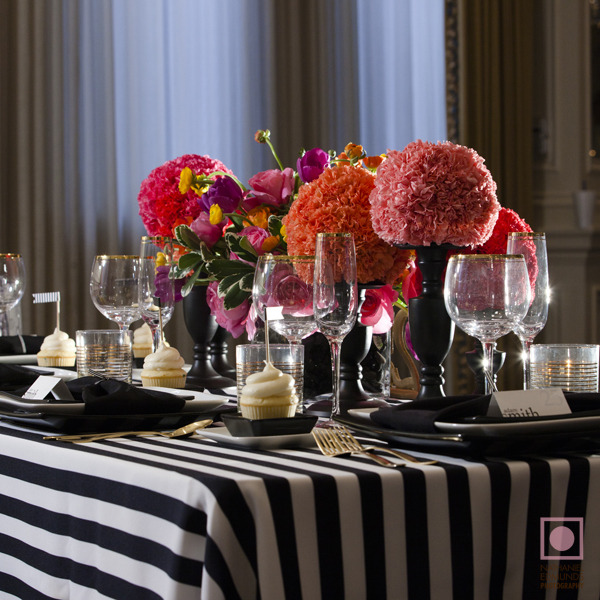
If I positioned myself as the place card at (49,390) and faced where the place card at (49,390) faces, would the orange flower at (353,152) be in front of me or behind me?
behind

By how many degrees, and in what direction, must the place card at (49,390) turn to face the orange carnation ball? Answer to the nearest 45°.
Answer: approximately 135° to its left

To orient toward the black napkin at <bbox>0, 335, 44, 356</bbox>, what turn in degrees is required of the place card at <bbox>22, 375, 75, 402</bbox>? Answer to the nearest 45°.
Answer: approximately 135° to its right

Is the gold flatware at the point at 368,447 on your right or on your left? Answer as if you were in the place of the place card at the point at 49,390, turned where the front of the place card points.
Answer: on your left

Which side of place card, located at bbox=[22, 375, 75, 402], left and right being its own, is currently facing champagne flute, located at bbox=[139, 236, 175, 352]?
back

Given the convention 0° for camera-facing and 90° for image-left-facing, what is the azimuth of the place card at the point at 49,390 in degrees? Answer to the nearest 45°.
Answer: approximately 45°

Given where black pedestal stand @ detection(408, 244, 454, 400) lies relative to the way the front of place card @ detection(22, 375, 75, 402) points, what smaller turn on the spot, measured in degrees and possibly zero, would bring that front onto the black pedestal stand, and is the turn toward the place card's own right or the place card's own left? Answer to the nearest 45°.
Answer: approximately 135° to the place card's own left

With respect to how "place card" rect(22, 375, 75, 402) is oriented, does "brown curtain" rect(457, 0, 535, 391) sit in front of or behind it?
behind
